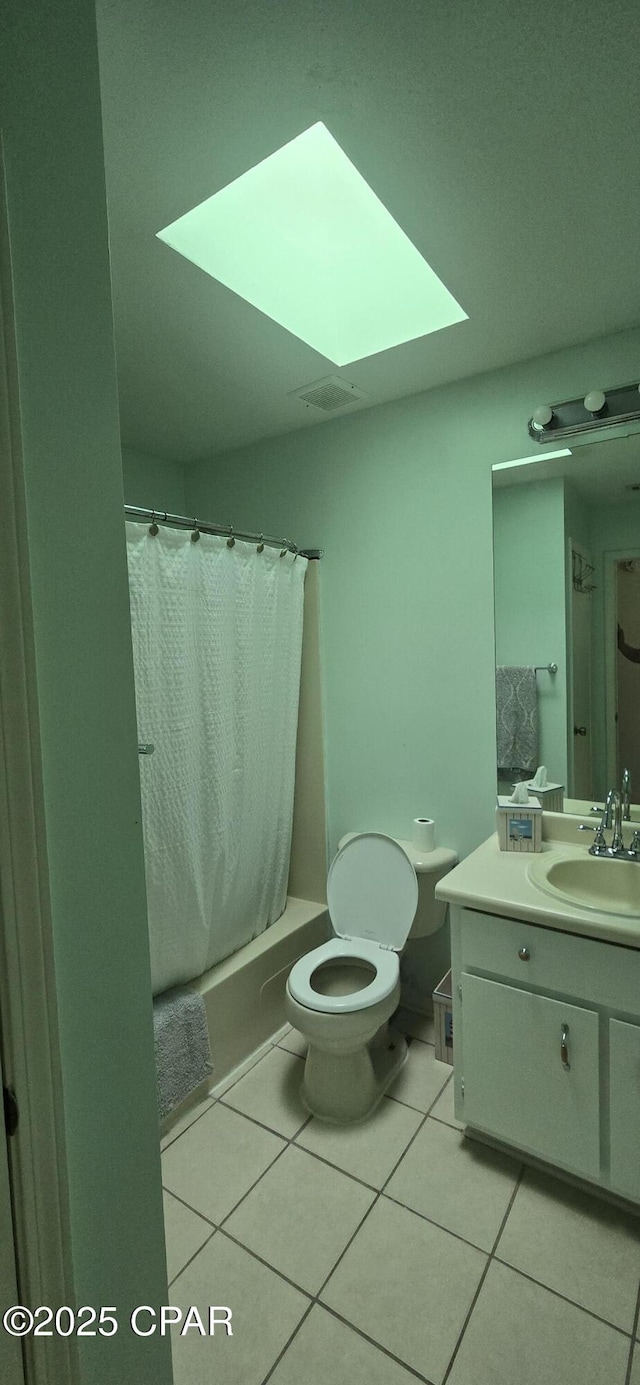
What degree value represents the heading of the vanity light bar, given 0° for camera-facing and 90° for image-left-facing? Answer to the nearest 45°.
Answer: approximately 45°

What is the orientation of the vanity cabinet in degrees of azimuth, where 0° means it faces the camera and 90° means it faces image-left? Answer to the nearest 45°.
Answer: approximately 45°

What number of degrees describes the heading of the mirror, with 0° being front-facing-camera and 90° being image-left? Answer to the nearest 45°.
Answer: approximately 45°
